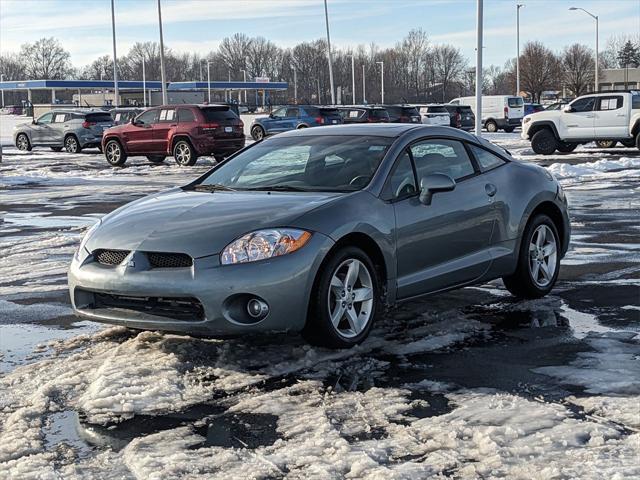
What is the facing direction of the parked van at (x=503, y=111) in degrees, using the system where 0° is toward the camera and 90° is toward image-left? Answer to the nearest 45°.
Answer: approximately 135°

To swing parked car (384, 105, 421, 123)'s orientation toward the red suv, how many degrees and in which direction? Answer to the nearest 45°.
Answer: approximately 90° to its left

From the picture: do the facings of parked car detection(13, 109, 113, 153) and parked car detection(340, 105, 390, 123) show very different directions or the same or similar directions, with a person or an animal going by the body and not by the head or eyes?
same or similar directions

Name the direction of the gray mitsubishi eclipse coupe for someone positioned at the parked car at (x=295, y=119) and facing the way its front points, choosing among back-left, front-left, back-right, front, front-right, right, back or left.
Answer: back-left

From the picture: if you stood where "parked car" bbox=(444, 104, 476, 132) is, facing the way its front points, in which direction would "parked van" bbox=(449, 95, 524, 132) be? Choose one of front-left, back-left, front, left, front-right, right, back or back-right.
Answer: right

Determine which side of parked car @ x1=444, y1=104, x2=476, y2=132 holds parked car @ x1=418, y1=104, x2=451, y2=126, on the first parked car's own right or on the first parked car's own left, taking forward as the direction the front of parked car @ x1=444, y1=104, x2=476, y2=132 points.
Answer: on the first parked car's own left

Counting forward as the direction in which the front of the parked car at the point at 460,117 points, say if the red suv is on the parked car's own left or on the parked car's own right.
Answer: on the parked car's own left

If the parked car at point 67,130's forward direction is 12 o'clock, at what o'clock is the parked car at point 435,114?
the parked car at point 435,114 is roughly at 4 o'clock from the parked car at point 67,130.

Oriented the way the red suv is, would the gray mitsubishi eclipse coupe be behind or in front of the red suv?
behind

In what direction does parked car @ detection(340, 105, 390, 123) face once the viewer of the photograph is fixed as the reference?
facing away from the viewer and to the left of the viewer

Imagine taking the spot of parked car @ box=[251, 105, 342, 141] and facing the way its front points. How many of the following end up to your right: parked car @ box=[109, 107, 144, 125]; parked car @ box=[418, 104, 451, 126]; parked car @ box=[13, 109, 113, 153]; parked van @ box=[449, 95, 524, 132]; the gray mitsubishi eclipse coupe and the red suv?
2

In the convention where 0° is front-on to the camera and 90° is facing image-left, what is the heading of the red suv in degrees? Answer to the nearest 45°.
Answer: approximately 135°

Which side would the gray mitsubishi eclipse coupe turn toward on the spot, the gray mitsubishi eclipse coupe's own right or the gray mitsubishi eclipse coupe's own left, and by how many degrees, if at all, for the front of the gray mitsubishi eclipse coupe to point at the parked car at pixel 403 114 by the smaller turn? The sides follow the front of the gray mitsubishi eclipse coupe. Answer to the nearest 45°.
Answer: approximately 135° to the gray mitsubishi eclipse coupe's own right
